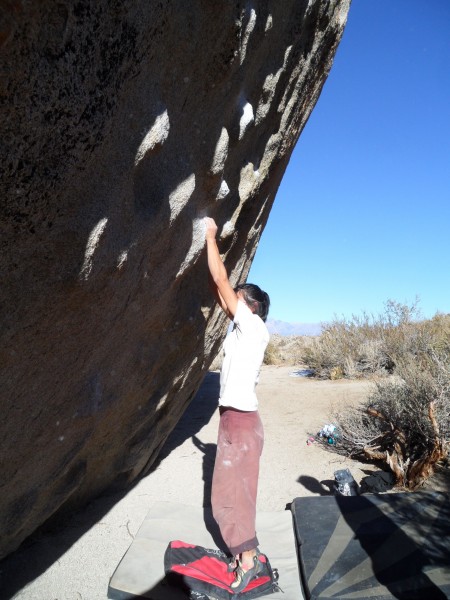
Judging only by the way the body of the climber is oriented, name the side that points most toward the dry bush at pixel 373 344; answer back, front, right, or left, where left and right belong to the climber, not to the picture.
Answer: right

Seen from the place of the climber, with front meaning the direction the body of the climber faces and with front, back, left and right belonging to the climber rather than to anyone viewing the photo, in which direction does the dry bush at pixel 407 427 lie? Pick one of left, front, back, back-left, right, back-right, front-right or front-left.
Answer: back-right

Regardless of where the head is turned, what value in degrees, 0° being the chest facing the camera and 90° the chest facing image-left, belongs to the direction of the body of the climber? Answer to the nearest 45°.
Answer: approximately 90°

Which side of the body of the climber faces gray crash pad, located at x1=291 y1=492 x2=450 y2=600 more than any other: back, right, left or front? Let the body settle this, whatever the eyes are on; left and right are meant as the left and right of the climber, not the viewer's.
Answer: back

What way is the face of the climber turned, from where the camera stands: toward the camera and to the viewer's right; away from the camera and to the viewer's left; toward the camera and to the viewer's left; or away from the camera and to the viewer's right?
away from the camera and to the viewer's left
